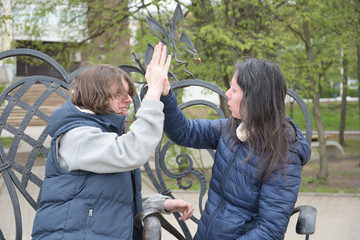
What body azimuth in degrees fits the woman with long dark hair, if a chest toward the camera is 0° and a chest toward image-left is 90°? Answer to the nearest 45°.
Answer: approximately 45°

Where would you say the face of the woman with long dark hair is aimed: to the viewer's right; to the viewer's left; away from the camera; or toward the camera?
to the viewer's left

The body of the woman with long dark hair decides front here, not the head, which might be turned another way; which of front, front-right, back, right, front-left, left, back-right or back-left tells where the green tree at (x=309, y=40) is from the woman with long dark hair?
back-right
